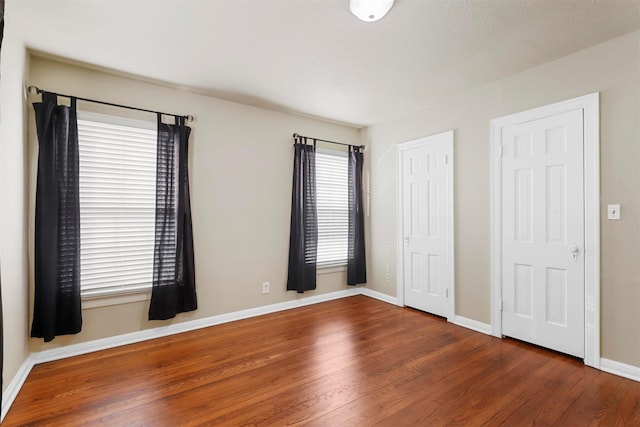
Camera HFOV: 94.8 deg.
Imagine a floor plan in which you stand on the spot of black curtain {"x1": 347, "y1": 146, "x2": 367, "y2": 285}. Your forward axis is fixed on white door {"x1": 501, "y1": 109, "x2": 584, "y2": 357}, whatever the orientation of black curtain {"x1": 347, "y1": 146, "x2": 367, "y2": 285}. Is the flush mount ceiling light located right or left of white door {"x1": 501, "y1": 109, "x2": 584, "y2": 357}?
right

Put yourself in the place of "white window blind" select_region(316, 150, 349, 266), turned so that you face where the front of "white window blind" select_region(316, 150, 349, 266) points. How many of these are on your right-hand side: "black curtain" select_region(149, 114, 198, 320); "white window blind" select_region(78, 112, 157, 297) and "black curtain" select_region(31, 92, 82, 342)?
3

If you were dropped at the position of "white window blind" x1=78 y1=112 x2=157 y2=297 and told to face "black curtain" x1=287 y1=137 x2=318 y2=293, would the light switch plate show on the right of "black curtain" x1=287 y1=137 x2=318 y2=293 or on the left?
right

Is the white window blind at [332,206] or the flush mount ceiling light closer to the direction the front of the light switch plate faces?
the flush mount ceiling light

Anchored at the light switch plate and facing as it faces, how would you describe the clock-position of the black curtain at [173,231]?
The black curtain is roughly at 2 o'clock from the light switch plate.

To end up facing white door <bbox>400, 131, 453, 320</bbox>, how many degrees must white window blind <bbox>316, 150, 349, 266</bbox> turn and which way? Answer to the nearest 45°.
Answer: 0° — it already faces it

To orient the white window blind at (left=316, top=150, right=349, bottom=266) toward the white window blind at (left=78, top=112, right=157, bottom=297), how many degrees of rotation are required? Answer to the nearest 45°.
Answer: approximately 90° to its right

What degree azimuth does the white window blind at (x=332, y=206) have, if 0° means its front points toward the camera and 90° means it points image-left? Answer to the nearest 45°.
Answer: approximately 315°

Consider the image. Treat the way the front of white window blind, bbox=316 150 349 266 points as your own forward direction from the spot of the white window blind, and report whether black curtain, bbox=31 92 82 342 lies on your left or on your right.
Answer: on your right

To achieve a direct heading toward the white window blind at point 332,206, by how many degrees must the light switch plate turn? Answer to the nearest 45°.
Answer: approximately 90° to its right

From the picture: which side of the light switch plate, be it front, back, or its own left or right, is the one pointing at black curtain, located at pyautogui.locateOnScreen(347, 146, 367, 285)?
right

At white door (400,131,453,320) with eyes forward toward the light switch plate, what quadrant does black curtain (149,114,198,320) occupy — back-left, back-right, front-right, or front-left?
back-right
